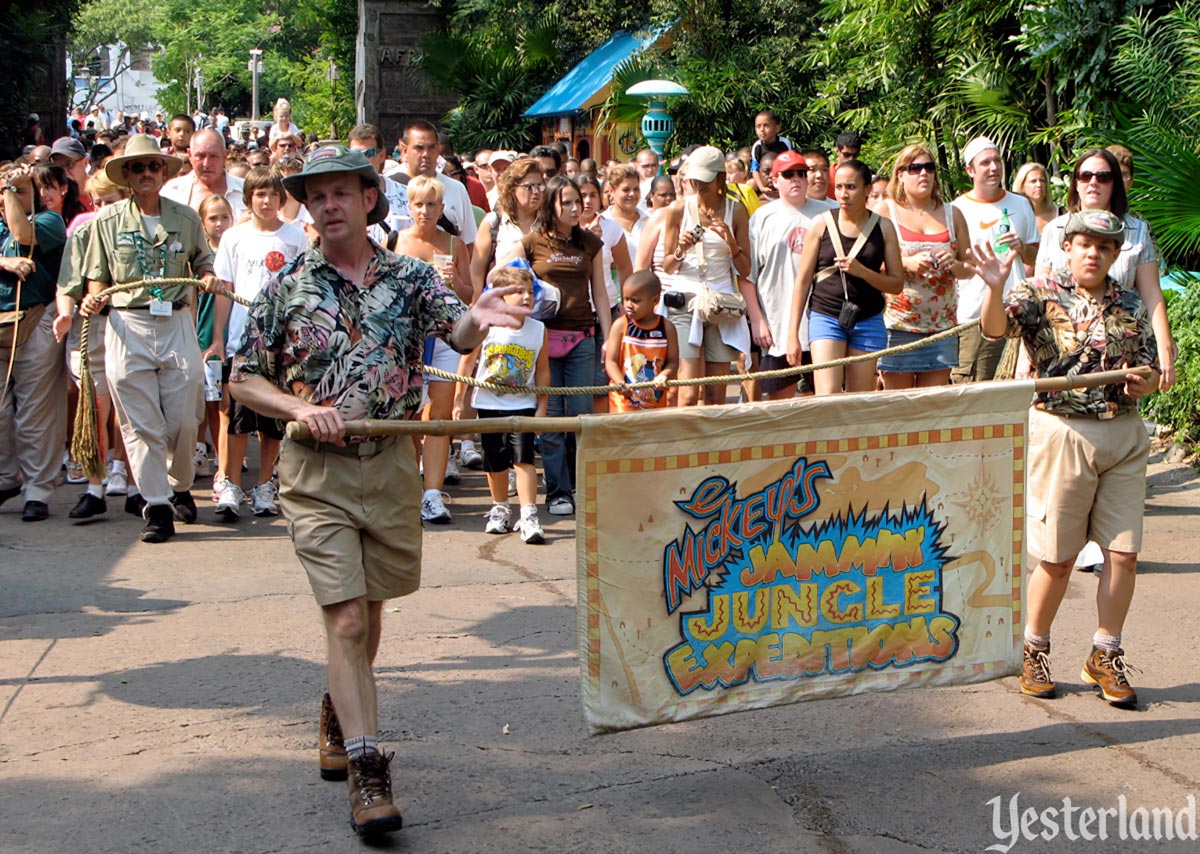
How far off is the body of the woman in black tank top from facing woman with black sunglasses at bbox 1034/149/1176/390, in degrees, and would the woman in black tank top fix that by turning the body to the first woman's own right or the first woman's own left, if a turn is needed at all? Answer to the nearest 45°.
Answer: approximately 45° to the first woman's own left

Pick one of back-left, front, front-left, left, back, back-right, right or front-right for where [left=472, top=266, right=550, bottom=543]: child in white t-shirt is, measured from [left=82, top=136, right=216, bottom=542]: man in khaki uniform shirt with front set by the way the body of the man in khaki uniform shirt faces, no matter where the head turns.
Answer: left

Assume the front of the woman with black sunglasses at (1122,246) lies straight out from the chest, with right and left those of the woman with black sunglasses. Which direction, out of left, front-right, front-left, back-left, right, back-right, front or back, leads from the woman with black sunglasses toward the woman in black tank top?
back-right

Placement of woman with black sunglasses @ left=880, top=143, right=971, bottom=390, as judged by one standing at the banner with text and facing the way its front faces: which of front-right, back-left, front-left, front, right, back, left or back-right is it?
back-left

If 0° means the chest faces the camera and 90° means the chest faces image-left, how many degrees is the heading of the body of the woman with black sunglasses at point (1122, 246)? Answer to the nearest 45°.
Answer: approximately 0°

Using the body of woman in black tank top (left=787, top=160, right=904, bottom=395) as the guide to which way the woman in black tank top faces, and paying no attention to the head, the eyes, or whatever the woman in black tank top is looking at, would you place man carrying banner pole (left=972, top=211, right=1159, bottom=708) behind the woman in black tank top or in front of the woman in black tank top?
in front

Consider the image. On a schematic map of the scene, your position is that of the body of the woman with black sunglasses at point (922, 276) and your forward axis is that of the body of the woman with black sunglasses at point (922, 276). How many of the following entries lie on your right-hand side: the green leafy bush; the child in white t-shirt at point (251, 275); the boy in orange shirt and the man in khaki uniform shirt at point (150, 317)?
3
